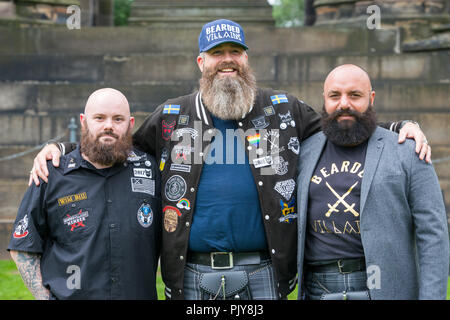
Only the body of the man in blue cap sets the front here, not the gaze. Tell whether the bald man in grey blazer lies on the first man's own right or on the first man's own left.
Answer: on the first man's own left

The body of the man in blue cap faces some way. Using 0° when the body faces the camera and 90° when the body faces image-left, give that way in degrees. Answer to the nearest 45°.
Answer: approximately 0°
